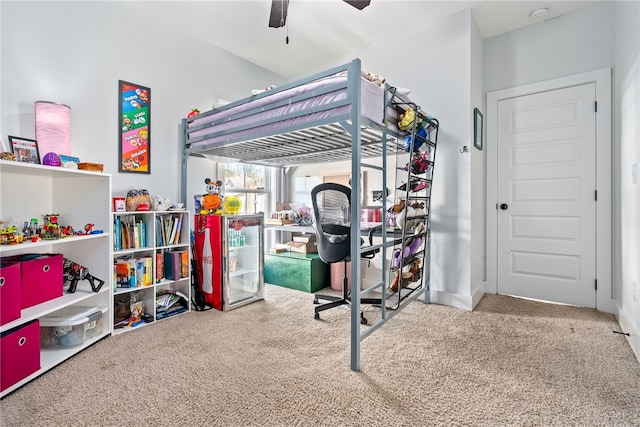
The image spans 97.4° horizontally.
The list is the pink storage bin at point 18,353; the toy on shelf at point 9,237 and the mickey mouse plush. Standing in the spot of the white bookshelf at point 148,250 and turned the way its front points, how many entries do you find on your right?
2

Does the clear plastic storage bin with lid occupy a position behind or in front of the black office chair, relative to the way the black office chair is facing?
behind

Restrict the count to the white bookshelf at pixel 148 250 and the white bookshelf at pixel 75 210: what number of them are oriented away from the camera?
0

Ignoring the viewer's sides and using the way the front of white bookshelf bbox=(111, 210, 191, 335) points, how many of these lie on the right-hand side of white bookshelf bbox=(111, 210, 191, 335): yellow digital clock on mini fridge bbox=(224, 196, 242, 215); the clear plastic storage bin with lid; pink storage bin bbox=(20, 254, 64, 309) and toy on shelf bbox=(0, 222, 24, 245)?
3

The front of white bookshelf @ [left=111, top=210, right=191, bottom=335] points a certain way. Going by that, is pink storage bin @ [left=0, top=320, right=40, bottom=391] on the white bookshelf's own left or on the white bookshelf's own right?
on the white bookshelf's own right

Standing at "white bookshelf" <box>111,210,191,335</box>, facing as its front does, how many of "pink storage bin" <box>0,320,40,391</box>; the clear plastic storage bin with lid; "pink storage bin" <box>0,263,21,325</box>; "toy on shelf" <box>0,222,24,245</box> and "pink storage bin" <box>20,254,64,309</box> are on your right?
5

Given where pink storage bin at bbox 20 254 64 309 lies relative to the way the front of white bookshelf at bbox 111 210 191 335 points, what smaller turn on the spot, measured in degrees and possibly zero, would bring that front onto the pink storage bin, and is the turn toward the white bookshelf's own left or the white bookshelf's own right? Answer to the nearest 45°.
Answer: approximately 90° to the white bookshelf's own right

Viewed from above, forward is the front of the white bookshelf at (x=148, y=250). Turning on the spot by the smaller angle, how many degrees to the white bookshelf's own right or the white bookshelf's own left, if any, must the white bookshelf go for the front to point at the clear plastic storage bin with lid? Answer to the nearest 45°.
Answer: approximately 90° to the white bookshelf's own right

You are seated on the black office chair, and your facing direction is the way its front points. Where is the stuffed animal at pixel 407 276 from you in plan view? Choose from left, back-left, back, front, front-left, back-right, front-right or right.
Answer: front-right

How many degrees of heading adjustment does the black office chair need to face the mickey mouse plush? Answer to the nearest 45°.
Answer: approximately 135° to its left

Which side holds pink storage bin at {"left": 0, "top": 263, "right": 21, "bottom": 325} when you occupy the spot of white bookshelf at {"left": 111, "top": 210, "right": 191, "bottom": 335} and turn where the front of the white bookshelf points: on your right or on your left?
on your right
